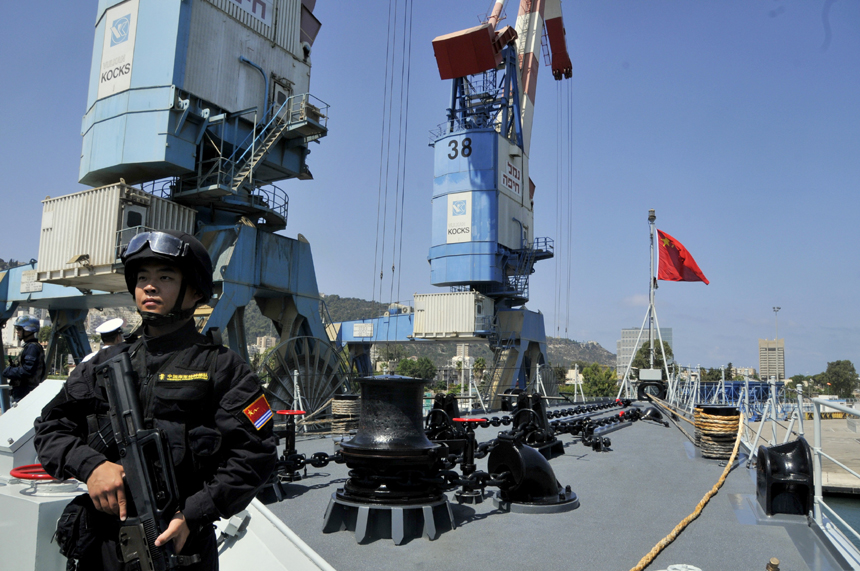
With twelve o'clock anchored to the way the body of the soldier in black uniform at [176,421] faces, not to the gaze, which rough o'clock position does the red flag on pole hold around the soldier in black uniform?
The red flag on pole is roughly at 6 o'clock from the soldier in black uniform.

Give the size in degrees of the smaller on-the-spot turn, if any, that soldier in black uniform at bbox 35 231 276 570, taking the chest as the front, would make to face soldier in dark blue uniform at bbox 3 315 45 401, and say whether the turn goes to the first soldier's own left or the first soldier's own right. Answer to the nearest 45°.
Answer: approximately 135° to the first soldier's own right

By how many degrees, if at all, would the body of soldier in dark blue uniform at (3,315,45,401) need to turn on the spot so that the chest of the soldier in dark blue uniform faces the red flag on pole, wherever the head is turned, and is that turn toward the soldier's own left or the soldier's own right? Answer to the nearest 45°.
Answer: approximately 180°

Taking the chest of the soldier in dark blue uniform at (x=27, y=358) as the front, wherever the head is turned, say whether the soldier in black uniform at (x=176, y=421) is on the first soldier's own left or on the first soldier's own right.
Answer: on the first soldier's own left
